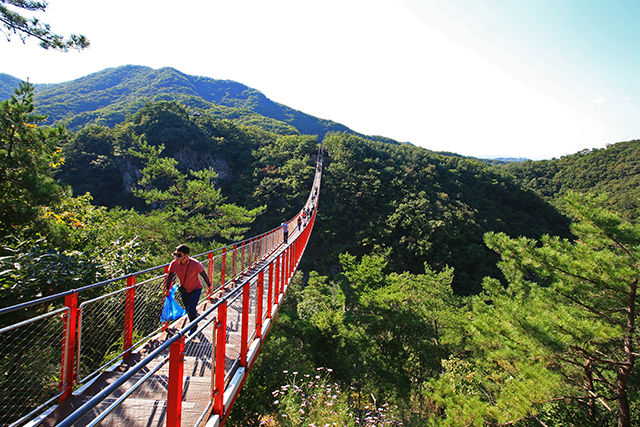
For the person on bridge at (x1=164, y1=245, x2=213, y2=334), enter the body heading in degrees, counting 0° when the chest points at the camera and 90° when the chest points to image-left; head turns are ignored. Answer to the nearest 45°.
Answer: approximately 45°

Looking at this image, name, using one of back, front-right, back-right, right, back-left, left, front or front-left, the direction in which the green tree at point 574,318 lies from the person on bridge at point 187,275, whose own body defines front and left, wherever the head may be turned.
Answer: back-left

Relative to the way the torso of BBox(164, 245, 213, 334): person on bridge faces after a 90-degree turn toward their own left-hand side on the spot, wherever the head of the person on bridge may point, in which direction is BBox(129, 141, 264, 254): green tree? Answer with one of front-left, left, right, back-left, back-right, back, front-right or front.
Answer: back-left

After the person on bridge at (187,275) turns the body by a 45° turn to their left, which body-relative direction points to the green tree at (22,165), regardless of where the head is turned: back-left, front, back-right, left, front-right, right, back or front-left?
back-right
